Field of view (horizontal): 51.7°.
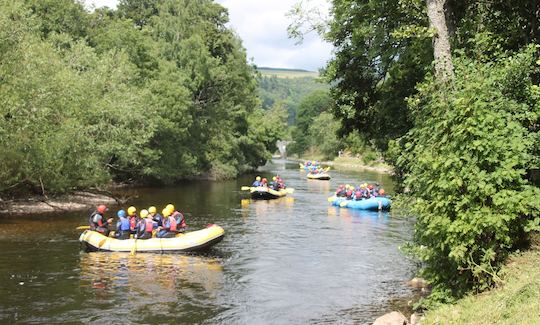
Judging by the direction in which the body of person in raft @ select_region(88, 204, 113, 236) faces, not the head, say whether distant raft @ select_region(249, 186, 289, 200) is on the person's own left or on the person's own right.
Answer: on the person's own left

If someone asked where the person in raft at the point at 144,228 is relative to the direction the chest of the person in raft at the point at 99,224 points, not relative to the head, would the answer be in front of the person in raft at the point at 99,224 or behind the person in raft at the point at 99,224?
in front

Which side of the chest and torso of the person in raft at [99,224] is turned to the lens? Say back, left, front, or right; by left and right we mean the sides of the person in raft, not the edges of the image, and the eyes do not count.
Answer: right

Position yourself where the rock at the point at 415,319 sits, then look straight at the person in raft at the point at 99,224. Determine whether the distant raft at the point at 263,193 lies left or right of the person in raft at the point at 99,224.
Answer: right

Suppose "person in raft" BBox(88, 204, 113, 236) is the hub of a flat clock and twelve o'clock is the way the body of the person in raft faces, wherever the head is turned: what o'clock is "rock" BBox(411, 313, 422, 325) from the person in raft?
The rock is roughly at 2 o'clock from the person in raft.

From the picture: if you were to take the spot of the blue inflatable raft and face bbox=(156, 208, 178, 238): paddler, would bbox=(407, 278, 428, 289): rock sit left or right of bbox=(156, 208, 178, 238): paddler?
left

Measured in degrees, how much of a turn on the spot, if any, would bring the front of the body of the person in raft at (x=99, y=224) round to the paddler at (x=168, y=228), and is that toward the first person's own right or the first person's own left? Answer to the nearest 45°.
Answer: approximately 45° to the first person's own right

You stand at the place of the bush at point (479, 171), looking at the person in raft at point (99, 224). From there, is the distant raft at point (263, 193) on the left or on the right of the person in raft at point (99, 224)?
right

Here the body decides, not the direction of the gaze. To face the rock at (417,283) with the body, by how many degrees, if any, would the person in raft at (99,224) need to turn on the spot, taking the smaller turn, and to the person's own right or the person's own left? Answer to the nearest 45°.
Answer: approximately 45° to the person's own right
